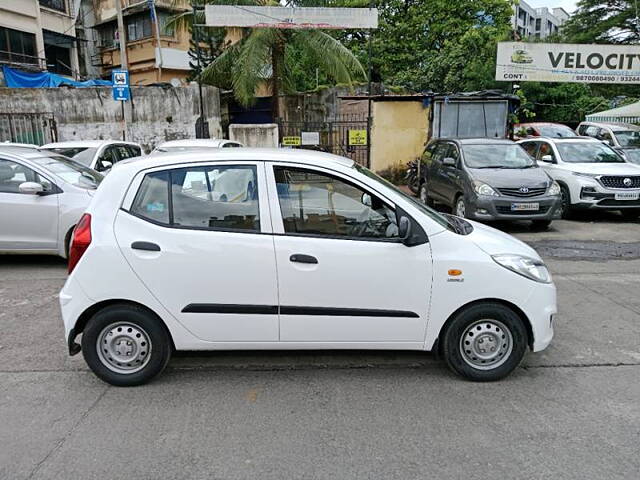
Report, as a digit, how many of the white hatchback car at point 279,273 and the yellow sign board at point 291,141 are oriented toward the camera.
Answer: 1

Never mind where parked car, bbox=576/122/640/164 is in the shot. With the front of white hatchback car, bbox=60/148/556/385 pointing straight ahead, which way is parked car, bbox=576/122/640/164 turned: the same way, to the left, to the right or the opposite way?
to the right

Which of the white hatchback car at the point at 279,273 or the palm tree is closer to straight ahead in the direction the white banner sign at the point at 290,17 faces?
the white hatchback car

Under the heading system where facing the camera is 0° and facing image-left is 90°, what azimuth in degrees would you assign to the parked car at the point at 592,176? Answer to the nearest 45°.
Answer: approximately 315°

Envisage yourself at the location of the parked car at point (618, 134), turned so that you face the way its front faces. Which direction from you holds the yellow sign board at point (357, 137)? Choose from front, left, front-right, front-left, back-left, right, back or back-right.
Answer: right

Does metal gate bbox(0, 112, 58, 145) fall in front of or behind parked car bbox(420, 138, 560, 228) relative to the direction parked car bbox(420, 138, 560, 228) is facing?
behind

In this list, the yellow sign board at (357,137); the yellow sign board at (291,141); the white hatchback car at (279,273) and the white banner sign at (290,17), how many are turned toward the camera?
3

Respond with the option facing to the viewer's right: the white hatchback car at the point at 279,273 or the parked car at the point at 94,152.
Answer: the white hatchback car

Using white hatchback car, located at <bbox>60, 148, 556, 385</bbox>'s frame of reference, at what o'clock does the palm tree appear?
The palm tree is roughly at 9 o'clock from the white hatchback car.

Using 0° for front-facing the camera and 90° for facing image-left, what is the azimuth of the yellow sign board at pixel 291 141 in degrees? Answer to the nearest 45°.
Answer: approximately 0°

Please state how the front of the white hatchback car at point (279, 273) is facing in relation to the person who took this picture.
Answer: facing to the right of the viewer

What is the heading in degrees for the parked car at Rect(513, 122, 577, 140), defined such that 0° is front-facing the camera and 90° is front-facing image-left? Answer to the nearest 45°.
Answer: approximately 315°

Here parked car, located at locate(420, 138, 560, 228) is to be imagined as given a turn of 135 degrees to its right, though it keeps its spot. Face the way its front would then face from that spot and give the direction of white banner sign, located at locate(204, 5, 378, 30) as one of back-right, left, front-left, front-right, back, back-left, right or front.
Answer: front-right

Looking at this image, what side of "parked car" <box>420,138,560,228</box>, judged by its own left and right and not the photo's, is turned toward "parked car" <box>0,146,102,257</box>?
right

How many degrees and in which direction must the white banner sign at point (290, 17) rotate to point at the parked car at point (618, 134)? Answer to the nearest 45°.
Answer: approximately 90° to its left
